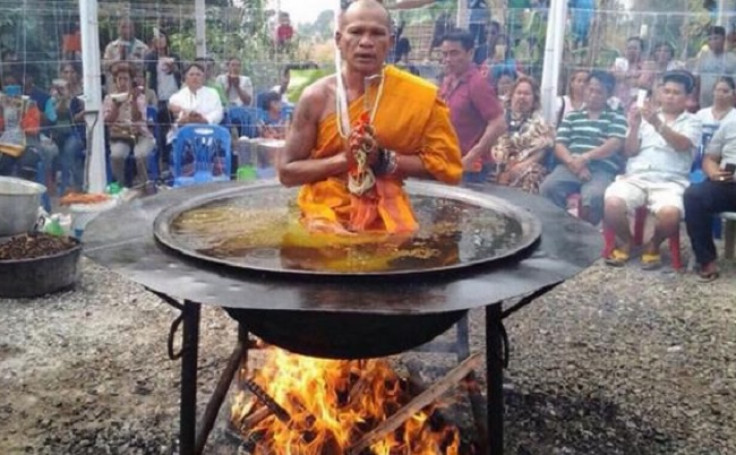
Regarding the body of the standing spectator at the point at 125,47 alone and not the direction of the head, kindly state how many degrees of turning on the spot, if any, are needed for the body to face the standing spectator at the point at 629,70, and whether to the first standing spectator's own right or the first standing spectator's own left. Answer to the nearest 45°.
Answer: approximately 45° to the first standing spectator's own left

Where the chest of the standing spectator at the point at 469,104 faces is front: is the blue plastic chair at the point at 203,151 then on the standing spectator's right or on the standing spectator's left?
on the standing spectator's right

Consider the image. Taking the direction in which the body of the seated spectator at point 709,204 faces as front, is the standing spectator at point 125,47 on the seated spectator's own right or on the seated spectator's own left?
on the seated spectator's own right

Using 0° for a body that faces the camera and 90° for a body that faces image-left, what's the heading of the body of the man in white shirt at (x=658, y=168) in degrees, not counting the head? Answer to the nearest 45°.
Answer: approximately 45°

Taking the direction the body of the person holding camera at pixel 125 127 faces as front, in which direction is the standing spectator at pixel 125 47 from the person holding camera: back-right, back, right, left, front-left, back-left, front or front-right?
back

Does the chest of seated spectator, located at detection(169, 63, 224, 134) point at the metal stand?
yes

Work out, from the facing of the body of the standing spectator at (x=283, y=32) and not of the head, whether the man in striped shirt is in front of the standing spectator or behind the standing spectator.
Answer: in front
